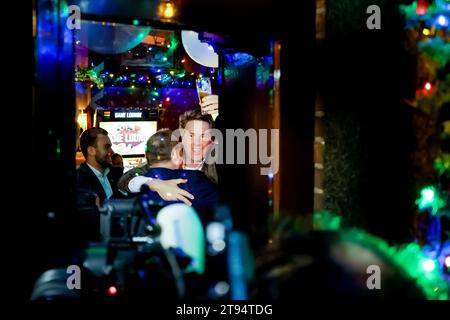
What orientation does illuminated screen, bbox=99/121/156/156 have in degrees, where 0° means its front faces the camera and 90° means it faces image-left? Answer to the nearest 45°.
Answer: approximately 0°

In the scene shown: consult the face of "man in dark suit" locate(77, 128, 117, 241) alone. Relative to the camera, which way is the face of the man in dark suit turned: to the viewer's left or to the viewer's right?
to the viewer's right

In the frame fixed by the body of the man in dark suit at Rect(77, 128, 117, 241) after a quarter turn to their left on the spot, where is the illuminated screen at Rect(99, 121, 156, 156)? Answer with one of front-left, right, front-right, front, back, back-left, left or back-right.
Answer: front-left

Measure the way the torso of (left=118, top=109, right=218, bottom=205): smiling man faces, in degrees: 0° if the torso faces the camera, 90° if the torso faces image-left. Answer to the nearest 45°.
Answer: approximately 0°

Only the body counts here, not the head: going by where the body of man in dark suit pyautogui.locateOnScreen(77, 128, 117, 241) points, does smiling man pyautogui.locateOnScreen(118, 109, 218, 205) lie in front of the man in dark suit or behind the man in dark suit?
in front

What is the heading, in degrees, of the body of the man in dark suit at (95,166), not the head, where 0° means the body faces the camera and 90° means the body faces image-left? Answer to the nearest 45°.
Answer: approximately 315°

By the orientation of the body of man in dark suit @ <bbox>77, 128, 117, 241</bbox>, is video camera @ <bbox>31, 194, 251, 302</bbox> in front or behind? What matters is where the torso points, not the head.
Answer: in front

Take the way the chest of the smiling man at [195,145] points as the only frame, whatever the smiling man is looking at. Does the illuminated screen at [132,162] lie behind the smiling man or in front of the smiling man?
behind

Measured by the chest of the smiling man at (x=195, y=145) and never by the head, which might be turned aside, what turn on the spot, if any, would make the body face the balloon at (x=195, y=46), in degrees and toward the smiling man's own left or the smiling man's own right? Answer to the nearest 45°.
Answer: approximately 180°
